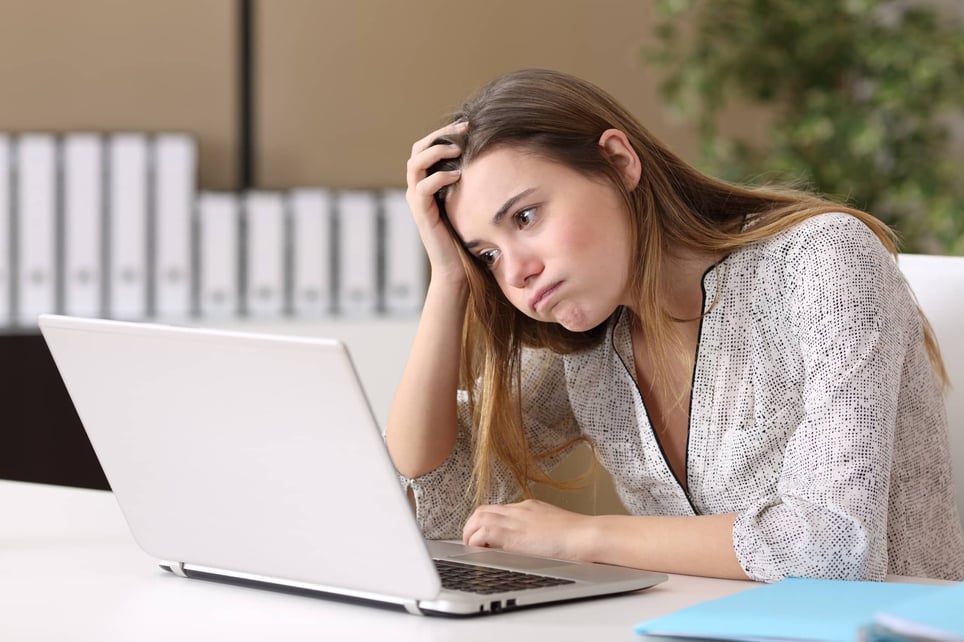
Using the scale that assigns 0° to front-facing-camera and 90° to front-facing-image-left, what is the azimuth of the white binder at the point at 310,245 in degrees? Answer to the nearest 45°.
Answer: approximately 0°

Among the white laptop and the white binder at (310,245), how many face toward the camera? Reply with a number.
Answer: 1

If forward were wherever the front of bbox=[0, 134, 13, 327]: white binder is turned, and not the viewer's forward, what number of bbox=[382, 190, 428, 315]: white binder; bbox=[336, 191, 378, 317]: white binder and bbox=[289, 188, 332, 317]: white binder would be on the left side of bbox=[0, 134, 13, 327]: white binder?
3

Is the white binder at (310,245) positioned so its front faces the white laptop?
yes
